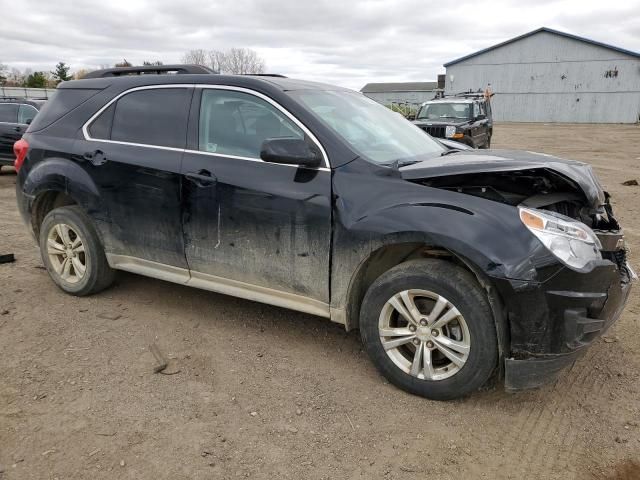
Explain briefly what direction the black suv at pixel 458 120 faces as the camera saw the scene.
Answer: facing the viewer and to the left of the viewer

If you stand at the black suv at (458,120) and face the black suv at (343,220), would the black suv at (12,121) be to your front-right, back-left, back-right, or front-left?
front-right

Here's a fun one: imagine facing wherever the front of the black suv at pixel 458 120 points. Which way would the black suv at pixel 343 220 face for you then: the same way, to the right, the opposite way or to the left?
to the left

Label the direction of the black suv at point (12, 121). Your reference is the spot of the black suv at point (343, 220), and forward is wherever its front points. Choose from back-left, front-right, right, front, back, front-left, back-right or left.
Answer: back

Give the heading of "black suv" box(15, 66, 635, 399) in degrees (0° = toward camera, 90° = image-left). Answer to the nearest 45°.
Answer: approximately 315°

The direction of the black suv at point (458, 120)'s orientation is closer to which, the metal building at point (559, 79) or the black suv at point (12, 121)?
the black suv

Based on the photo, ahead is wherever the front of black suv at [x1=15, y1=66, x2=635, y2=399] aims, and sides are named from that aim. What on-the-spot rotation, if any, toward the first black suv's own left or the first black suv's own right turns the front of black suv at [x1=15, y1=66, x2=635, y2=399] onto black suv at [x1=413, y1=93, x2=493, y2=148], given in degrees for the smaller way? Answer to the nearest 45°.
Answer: approximately 135° to the first black suv's own left

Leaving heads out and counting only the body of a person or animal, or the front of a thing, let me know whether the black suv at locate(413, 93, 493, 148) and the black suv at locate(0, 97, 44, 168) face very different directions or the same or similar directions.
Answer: very different directions

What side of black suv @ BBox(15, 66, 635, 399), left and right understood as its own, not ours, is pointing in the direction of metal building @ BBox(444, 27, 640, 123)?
left

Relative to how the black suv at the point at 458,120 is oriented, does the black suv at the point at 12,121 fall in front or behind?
in front
